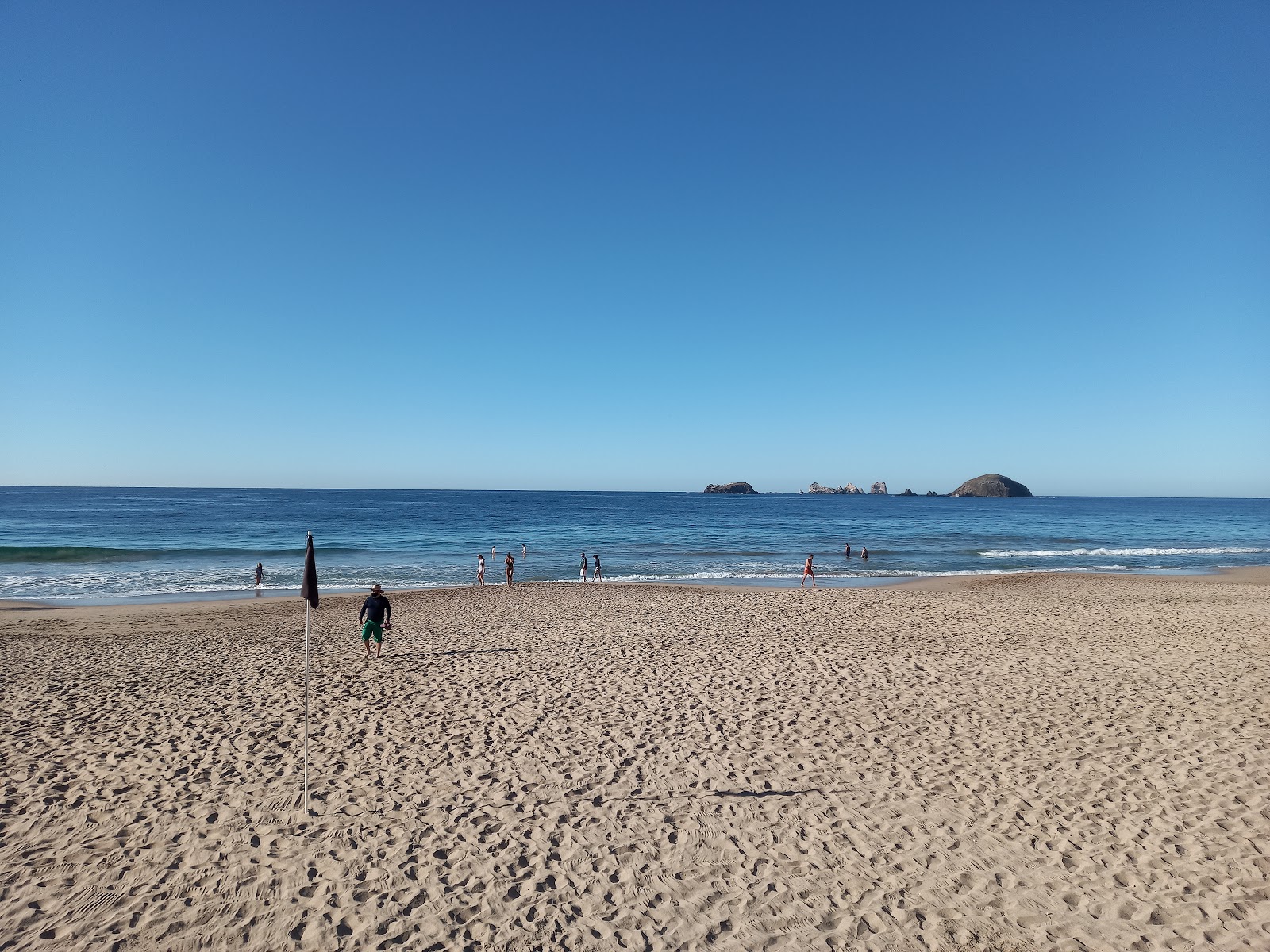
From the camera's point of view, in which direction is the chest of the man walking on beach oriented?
toward the camera
